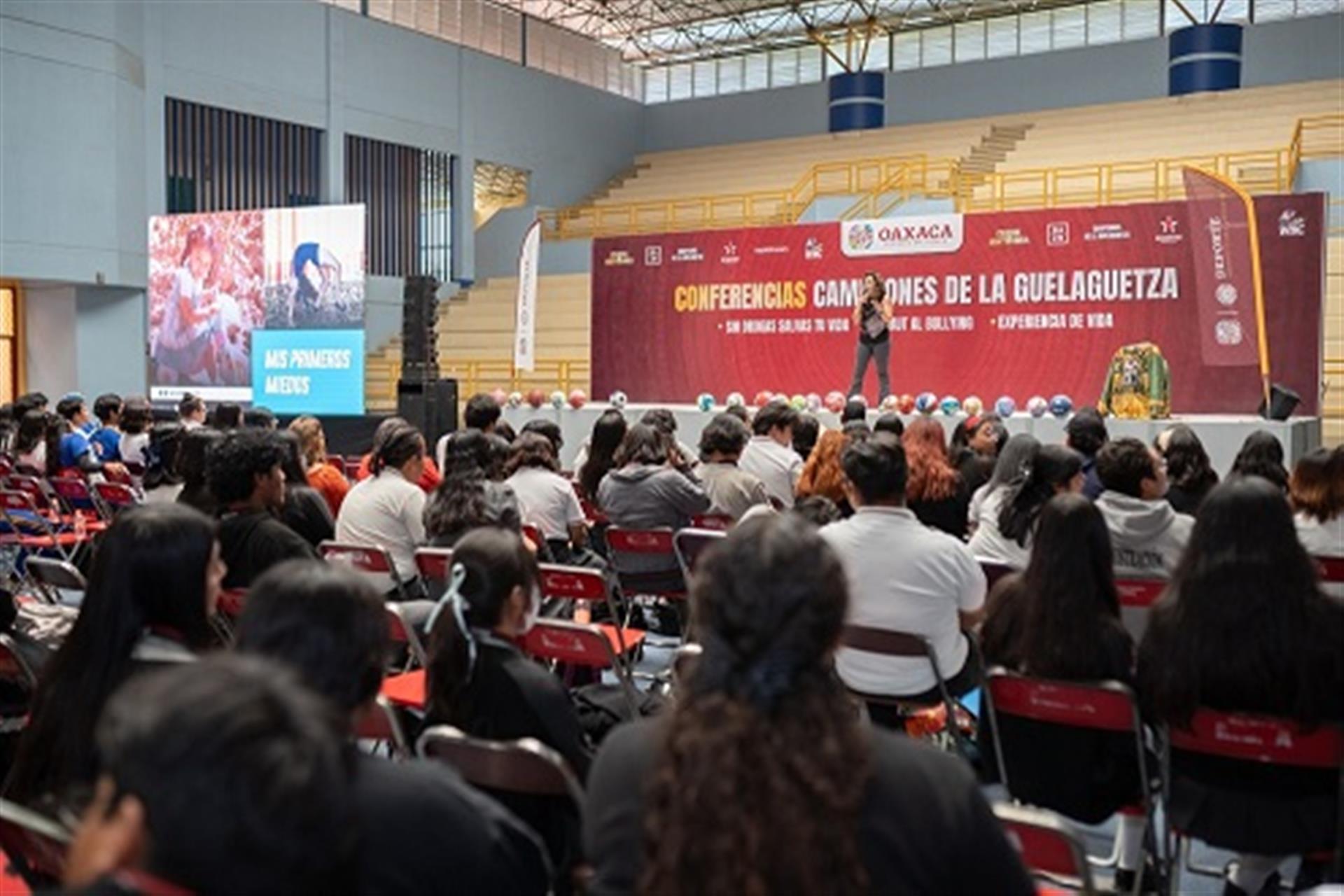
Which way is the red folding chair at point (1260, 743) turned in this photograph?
away from the camera

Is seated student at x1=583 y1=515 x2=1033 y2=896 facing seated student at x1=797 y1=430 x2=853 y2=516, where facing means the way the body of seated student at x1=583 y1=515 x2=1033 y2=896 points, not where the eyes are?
yes

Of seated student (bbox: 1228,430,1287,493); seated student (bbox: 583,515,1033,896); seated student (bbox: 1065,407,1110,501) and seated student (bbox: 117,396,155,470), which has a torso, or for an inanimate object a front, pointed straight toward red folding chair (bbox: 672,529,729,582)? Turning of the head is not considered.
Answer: seated student (bbox: 583,515,1033,896)

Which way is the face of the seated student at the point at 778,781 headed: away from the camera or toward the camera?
away from the camera

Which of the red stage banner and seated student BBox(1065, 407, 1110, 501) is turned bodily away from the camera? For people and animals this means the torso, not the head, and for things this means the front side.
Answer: the seated student

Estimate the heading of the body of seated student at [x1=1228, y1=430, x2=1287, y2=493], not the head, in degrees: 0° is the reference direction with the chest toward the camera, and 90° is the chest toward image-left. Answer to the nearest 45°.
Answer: approximately 180°

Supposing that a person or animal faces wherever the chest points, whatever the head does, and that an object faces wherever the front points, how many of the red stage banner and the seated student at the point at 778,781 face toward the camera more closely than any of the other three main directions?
1

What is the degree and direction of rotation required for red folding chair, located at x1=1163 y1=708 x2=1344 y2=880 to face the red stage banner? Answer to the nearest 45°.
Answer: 0° — it already faces it

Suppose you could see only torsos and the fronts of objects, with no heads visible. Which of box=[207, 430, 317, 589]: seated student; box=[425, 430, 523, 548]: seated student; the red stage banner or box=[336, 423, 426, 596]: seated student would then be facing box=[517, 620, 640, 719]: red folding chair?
the red stage banner

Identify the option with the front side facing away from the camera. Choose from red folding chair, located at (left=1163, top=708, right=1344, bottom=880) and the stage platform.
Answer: the red folding chair

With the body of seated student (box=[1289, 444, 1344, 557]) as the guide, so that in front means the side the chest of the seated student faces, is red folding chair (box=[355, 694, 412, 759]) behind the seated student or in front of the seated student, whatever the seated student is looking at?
behind

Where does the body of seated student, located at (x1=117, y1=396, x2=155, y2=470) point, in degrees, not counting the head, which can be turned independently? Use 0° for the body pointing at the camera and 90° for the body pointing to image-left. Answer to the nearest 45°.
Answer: approximately 225°

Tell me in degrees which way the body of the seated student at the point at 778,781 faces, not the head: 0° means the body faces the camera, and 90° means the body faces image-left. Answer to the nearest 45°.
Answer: approximately 180°

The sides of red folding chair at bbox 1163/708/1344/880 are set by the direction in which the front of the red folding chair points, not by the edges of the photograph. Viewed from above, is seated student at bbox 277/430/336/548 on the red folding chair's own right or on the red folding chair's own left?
on the red folding chair's own left

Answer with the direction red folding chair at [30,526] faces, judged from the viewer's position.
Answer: facing away from the viewer and to the right of the viewer
